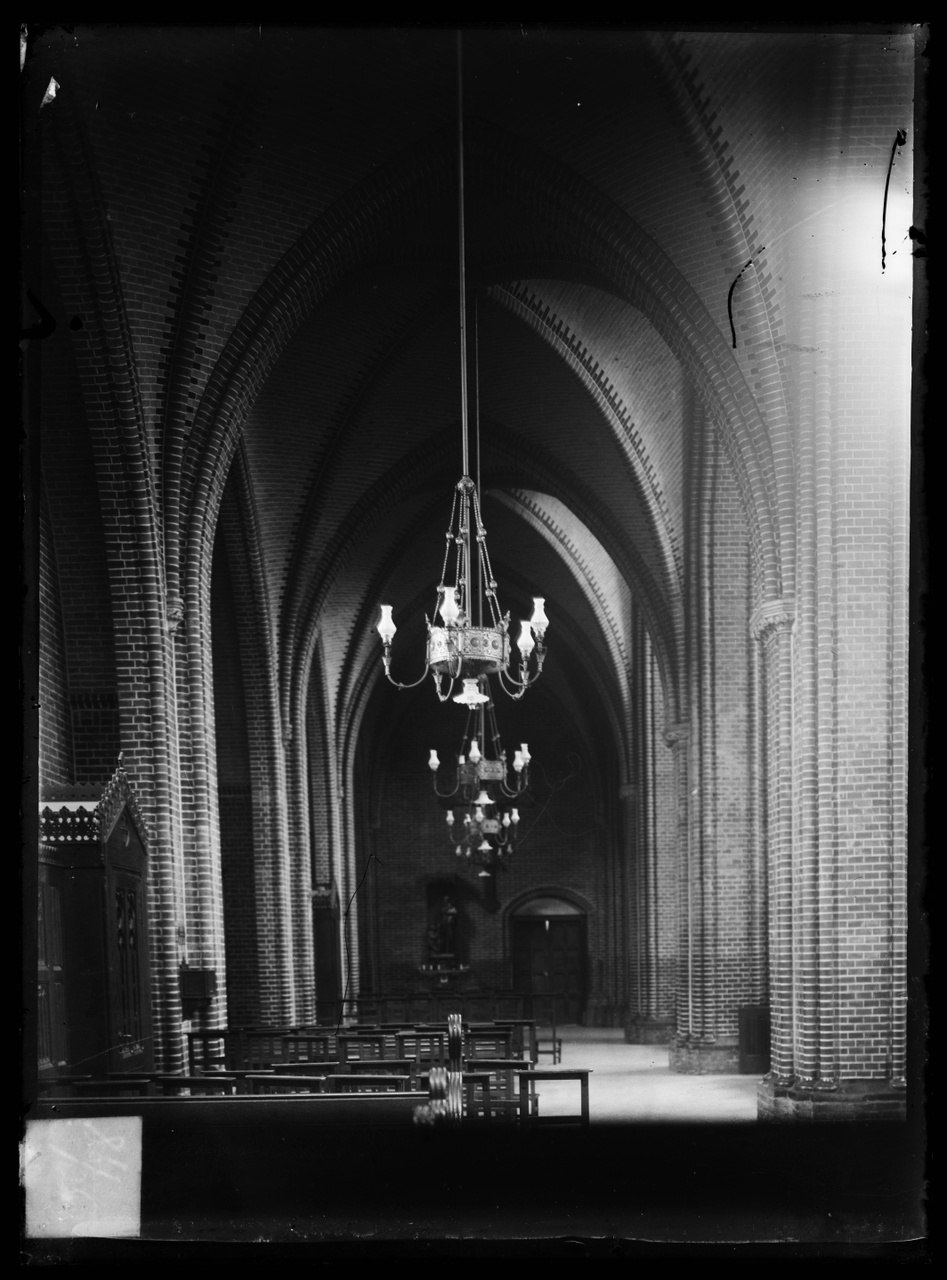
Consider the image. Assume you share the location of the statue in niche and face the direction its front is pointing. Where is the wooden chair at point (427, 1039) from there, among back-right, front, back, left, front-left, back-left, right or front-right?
front

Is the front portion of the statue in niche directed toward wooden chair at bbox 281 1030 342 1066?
yes

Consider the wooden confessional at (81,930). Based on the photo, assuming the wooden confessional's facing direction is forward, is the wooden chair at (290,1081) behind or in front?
in front

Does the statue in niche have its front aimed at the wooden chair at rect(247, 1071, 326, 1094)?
yes

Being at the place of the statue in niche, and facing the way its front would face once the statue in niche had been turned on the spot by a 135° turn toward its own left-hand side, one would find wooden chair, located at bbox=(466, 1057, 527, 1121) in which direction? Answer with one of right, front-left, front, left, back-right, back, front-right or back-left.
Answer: back-right

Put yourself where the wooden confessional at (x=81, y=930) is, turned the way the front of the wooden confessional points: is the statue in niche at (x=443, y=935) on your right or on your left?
on your left

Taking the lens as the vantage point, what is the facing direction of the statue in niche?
facing the viewer

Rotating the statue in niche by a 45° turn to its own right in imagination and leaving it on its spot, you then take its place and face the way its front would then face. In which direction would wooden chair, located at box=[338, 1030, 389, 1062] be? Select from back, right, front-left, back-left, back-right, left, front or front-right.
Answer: front-left

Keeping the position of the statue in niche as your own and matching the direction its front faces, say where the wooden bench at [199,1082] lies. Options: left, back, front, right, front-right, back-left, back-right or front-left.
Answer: front
